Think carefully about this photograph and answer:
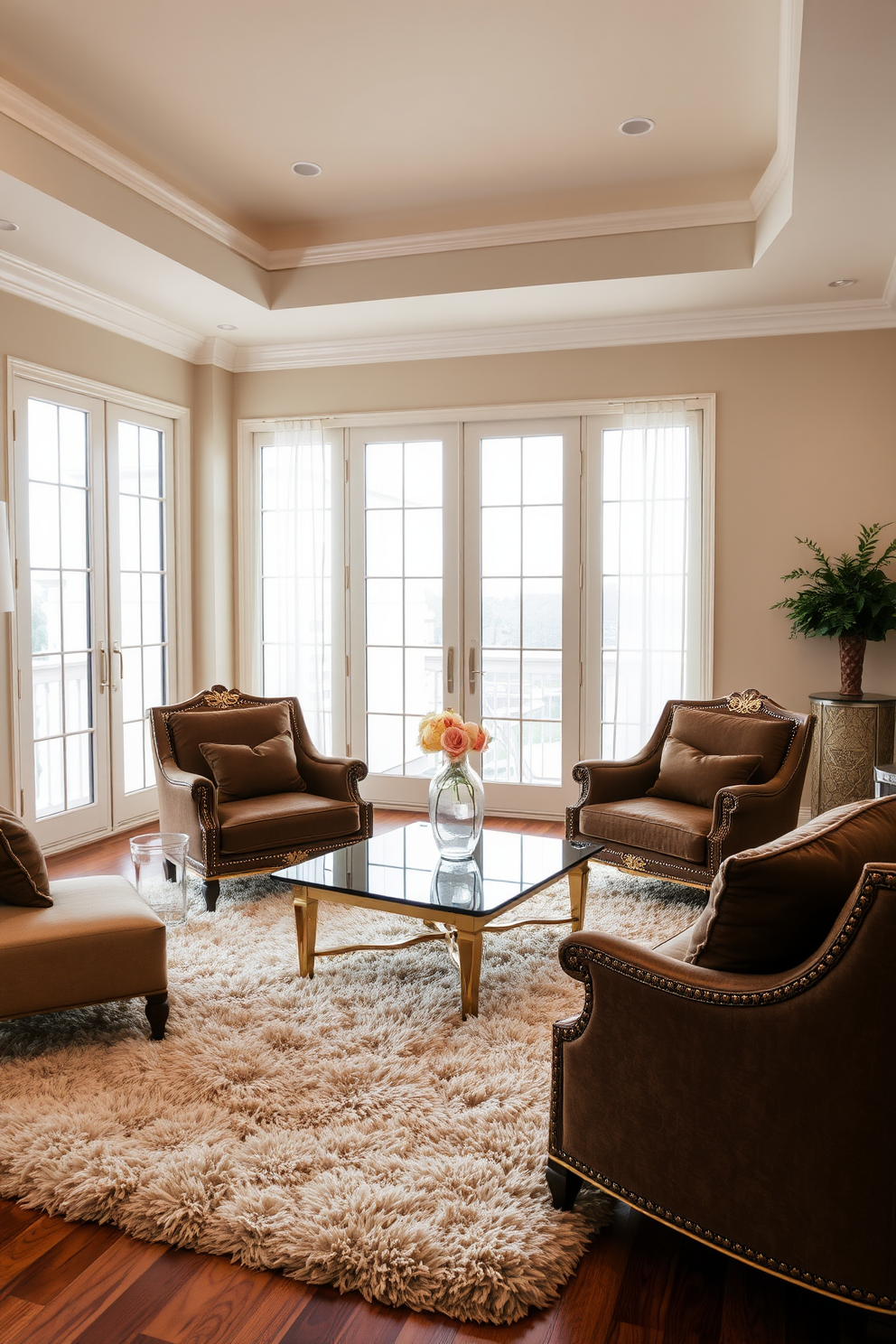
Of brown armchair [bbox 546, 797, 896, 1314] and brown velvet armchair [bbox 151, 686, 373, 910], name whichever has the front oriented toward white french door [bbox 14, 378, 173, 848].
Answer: the brown armchair

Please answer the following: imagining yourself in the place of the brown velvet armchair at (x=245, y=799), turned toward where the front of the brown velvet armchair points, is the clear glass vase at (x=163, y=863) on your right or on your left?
on your right

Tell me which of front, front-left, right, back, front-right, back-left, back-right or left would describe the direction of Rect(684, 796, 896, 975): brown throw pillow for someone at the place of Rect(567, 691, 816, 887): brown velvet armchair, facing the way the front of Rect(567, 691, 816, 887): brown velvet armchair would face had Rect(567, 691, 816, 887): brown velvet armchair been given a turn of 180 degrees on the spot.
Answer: back-right

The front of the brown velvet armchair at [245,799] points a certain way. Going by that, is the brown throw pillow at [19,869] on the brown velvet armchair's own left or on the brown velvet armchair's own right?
on the brown velvet armchair's own right

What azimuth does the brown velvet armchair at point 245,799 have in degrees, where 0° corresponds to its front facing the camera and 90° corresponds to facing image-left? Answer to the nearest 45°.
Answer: approximately 315°

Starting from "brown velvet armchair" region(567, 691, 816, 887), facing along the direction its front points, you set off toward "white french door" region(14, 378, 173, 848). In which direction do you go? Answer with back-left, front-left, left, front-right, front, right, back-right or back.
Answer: front-right

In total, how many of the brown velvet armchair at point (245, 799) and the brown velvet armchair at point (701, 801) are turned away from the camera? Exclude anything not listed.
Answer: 0

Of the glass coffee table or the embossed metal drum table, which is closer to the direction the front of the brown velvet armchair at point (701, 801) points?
the glass coffee table

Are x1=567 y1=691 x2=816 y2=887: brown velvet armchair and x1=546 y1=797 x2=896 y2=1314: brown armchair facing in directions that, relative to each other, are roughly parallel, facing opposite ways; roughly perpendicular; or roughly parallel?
roughly perpendicular

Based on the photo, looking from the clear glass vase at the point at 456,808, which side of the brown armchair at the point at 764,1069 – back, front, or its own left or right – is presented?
front

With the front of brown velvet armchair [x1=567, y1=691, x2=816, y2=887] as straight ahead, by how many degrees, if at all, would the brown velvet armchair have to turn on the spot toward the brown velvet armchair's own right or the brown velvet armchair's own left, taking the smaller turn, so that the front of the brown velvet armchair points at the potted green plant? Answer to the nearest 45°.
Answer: approximately 180°

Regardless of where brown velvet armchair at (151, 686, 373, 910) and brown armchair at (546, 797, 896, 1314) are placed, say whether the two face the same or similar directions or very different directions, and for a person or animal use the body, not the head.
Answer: very different directions

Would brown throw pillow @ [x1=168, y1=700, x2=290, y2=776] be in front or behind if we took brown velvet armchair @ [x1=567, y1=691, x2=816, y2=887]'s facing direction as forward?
in front

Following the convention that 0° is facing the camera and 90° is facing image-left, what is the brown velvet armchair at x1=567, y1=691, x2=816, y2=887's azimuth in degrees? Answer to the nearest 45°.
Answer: approximately 45°

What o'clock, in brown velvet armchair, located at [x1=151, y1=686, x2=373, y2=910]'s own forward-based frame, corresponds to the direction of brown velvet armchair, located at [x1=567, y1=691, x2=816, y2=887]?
brown velvet armchair, located at [x1=567, y1=691, x2=816, y2=887] is roughly at 11 o'clock from brown velvet armchair, located at [x1=151, y1=686, x2=373, y2=910].

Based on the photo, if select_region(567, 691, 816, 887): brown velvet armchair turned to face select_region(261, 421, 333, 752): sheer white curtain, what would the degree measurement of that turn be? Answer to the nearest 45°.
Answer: approximately 90° to its right

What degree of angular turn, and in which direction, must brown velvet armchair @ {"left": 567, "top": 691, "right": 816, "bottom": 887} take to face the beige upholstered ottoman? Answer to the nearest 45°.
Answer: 0° — it already faces it

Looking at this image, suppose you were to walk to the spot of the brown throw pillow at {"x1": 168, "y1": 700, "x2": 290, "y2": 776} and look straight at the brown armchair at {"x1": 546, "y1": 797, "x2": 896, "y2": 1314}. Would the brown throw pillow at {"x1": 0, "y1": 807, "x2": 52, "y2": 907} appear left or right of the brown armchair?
right
